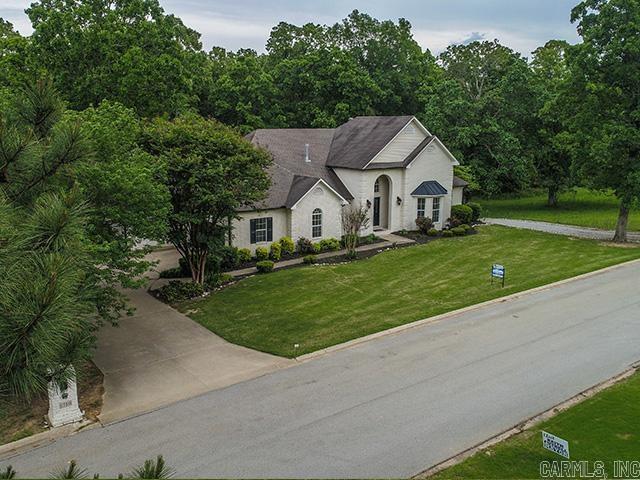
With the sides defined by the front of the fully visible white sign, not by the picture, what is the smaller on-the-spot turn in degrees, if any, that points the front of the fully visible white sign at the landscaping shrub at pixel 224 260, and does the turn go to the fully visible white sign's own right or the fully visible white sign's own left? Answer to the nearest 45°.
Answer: approximately 90° to the fully visible white sign's own right

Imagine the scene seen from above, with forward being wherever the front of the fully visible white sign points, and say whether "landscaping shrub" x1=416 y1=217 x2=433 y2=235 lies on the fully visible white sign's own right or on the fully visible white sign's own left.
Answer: on the fully visible white sign's own right

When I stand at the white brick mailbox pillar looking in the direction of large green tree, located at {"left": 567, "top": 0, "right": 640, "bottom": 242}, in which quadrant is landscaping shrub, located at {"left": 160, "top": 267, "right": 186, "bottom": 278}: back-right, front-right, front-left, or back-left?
front-left

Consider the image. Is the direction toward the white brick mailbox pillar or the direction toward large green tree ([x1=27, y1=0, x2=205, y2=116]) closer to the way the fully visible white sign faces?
the white brick mailbox pillar

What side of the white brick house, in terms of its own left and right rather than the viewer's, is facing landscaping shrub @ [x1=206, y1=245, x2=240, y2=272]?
right

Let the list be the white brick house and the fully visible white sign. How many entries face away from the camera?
0

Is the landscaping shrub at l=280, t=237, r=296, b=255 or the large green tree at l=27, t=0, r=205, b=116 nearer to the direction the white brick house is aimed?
the landscaping shrub

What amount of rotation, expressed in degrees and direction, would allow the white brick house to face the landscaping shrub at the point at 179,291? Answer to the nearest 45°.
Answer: approximately 90° to its right

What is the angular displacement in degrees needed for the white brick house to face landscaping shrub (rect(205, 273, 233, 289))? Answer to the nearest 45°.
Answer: approximately 90° to its right

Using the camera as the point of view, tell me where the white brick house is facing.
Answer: facing the viewer and to the right of the viewer

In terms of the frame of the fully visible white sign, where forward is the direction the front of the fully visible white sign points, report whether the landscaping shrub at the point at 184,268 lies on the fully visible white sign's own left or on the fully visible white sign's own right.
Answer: on the fully visible white sign's own right

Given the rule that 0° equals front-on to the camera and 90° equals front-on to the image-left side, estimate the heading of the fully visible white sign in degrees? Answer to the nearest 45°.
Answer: approximately 45°

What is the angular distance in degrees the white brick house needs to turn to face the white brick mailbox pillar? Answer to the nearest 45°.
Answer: approximately 45° to its right

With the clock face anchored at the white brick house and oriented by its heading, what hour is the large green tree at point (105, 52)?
The large green tree is roughly at 4 o'clock from the white brick house.

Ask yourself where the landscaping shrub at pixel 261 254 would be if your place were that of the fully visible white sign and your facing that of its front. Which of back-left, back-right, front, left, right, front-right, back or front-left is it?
right
